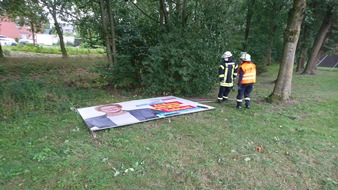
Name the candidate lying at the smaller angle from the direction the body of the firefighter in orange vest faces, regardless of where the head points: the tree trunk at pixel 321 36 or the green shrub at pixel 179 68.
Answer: the green shrub

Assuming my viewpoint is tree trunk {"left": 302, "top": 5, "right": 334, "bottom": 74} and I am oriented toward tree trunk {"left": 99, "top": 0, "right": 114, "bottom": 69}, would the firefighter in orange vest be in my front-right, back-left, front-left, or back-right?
front-left

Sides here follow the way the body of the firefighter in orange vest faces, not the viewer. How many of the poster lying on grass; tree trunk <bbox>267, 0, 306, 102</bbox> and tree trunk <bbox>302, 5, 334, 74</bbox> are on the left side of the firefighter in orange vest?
1

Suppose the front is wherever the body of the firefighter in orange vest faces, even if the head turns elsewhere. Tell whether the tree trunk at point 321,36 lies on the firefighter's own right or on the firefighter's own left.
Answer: on the firefighter's own right

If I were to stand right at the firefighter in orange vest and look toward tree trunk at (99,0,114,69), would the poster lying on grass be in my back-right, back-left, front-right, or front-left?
front-left

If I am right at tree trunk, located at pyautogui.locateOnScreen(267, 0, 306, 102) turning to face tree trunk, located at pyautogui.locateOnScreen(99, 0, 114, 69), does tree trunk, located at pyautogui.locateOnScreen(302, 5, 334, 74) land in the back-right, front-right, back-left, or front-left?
front-right

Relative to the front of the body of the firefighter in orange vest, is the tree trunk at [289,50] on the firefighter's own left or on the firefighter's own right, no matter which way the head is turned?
on the firefighter's own right

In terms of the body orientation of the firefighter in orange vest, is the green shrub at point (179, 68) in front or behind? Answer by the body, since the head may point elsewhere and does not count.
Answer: in front

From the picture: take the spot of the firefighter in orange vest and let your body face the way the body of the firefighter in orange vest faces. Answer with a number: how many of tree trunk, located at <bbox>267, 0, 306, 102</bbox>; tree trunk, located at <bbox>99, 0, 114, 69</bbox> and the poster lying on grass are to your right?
1

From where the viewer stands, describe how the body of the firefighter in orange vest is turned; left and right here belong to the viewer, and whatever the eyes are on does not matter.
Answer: facing away from the viewer and to the left of the viewer
